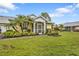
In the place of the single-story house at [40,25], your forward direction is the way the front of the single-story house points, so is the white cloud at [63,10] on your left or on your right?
on your left

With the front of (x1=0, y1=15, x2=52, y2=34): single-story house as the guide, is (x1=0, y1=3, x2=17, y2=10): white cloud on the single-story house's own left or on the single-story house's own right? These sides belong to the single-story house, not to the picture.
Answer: on the single-story house's own right

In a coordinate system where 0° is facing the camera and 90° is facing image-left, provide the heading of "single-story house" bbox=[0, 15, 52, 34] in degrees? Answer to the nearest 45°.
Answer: approximately 0°

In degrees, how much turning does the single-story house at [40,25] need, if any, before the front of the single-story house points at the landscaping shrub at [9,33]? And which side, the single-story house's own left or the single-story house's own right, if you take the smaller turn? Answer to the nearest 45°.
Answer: approximately 90° to the single-story house's own right

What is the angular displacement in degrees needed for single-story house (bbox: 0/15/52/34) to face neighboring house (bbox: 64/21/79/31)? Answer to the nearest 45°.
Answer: approximately 90° to its left
